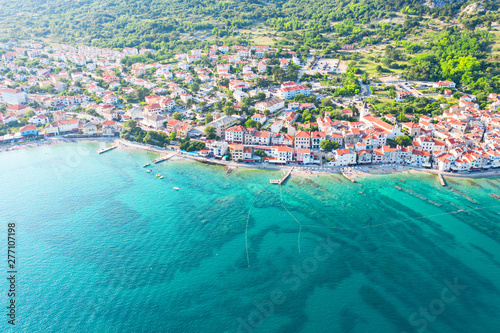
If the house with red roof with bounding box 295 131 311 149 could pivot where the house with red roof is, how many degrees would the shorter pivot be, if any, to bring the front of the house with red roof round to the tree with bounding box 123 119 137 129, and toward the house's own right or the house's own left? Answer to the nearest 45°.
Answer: approximately 90° to the house's own right

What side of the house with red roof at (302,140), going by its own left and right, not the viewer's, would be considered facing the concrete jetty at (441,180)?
left

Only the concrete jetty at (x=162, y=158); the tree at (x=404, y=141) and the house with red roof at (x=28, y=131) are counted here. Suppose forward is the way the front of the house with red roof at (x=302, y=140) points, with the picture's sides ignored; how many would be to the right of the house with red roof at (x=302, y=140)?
2

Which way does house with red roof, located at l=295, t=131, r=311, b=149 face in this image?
toward the camera

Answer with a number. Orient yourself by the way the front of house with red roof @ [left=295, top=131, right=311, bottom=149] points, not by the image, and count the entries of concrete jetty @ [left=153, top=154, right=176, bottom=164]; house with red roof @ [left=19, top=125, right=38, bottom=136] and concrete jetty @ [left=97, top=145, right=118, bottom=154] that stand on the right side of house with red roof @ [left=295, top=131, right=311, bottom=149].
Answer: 3

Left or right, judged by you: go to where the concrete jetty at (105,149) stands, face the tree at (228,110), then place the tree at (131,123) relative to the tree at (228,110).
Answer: left

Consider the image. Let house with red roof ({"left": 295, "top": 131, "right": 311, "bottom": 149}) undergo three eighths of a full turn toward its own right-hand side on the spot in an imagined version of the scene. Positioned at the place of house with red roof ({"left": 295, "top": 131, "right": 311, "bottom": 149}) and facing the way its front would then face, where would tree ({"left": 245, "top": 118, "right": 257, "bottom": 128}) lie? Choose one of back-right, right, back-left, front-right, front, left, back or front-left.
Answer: front

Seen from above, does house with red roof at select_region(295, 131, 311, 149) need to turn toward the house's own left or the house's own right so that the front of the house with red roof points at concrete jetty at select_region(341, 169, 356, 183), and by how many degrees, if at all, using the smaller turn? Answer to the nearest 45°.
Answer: approximately 45° to the house's own left
